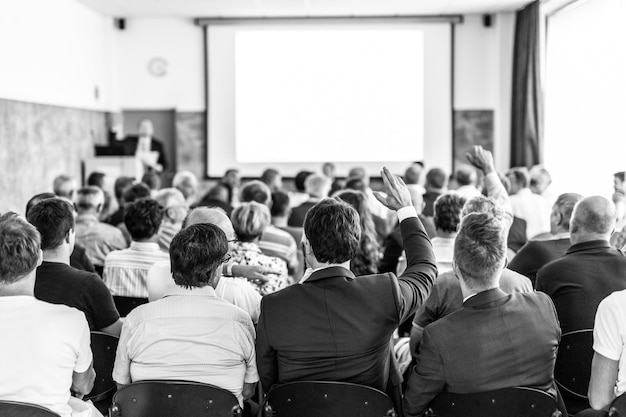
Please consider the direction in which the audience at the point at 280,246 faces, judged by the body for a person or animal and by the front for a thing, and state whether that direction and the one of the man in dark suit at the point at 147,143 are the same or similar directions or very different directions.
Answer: very different directions

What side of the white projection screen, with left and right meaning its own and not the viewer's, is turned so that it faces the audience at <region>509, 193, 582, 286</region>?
front

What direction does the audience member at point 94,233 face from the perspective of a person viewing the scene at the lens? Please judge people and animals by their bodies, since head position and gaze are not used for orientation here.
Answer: facing away from the viewer

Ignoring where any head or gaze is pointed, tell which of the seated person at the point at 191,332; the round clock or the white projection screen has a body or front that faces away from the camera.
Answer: the seated person

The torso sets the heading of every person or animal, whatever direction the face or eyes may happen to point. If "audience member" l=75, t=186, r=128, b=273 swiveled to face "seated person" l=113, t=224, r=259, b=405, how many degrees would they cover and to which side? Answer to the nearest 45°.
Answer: approximately 180°

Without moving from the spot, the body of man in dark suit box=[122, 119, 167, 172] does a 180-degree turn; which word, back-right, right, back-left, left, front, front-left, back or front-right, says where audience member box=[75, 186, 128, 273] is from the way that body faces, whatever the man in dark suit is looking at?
back

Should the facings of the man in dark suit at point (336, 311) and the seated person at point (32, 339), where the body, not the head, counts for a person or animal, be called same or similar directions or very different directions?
same or similar directions

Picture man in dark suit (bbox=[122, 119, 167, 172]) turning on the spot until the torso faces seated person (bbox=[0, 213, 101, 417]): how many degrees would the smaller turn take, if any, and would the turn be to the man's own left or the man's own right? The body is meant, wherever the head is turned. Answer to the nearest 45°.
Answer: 0° — they already face them

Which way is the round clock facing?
toward the camera

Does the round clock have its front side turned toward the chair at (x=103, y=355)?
yes

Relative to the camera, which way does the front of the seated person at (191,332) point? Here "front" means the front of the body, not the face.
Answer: away from the camera

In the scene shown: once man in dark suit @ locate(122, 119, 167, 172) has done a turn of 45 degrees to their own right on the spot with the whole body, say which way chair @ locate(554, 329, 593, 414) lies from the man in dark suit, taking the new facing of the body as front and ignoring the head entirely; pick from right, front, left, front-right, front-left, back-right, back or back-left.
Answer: front-left

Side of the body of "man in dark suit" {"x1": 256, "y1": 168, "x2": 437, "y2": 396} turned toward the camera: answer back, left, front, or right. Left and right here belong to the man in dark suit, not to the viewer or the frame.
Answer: back

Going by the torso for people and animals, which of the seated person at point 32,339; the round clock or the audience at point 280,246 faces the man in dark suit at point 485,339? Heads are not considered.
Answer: the round clock

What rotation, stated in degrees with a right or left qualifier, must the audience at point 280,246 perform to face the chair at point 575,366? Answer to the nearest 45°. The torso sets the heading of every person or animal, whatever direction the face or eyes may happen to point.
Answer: approximately 135° to their right

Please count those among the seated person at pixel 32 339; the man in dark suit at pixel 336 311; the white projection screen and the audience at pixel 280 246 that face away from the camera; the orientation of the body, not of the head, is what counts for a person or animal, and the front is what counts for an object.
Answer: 3

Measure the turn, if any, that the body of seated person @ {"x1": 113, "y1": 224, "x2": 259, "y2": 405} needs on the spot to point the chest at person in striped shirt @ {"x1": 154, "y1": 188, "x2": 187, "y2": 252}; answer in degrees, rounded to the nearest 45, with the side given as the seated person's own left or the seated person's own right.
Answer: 0° — they already face them

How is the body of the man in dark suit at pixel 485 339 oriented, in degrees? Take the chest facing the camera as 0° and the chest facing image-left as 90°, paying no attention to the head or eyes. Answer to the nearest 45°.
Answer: approximately 180°
